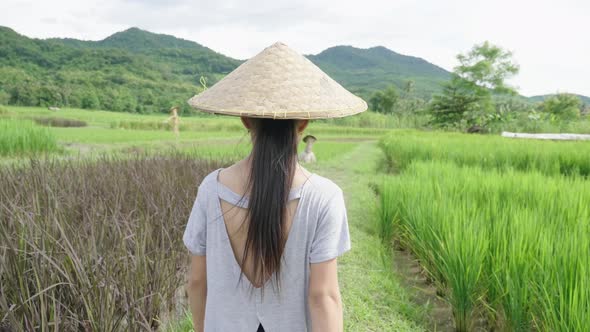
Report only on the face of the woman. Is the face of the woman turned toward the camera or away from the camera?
away from the camera

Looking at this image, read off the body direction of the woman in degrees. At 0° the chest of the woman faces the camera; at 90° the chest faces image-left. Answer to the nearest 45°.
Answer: approximately 180°

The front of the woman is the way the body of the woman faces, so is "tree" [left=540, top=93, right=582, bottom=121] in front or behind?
in front

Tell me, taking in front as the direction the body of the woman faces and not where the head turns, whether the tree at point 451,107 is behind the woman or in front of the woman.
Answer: in front

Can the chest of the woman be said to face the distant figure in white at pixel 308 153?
yes

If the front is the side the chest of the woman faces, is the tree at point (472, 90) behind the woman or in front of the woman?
in front
